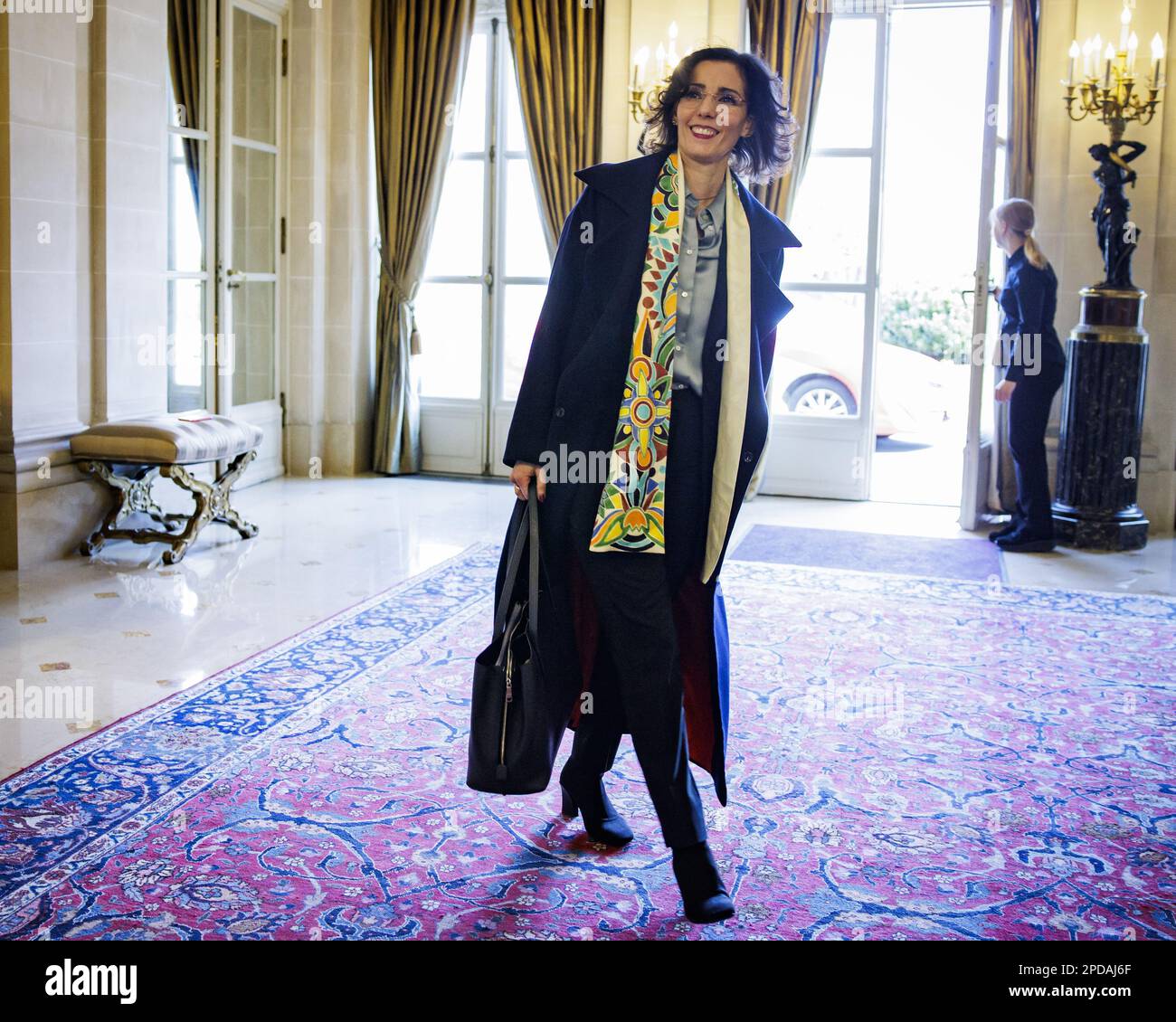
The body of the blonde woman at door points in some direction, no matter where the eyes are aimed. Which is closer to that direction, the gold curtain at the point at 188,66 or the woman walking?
the gold curtain

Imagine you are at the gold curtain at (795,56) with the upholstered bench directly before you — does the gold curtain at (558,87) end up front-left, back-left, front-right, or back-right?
front-right

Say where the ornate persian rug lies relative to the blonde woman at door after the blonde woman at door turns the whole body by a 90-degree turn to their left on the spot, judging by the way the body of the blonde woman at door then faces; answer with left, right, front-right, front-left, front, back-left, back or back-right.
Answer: front

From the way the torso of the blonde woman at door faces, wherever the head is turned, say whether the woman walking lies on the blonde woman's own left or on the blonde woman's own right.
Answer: on the blonde woman's own left

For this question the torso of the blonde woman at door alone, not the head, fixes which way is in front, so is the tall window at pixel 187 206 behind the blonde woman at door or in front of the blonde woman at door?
in front

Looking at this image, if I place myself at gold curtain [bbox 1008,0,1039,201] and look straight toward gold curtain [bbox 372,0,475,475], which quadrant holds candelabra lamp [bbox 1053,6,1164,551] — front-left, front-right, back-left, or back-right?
back-left

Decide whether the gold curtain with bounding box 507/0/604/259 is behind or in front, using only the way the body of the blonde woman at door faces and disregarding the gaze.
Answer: in front

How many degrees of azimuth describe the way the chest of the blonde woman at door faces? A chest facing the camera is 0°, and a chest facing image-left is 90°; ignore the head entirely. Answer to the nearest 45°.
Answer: approximately 90°

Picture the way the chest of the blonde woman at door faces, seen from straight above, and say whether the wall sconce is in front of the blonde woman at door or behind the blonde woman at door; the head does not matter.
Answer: in front

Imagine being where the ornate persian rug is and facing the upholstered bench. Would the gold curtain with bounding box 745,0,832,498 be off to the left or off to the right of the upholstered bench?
right
